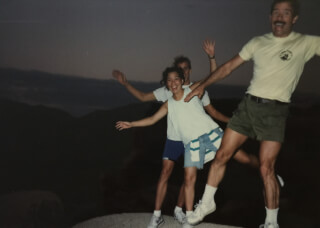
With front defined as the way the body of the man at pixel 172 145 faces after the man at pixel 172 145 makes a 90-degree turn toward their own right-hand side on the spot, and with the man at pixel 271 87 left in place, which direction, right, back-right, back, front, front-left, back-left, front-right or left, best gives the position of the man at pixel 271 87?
back-left

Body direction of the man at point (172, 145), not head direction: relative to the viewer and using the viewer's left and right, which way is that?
facing the viewer
